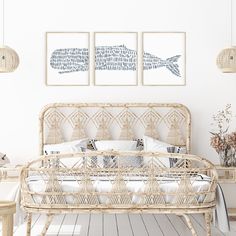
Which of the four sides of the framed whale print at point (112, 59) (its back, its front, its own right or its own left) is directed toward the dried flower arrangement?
left

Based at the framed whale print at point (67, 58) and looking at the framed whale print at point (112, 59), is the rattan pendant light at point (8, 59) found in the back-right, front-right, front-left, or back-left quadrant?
back-right

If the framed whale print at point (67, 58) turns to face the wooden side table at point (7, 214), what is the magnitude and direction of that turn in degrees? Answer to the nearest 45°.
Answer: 0° — it already faces it

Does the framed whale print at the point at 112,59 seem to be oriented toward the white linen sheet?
yes

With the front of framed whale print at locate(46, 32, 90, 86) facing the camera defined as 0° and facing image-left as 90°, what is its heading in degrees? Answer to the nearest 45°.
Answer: approximately 0°

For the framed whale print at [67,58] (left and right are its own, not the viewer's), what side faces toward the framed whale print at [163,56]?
left

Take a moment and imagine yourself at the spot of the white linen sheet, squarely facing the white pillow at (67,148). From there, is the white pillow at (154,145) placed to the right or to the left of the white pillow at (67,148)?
right

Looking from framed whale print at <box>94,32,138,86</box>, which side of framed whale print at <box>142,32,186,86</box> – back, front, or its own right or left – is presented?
right

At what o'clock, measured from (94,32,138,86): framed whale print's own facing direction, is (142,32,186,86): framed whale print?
(142,32,186,86): framed whale print is roughly at 9 o'clock from (94,32,138,86): framed whale print.
